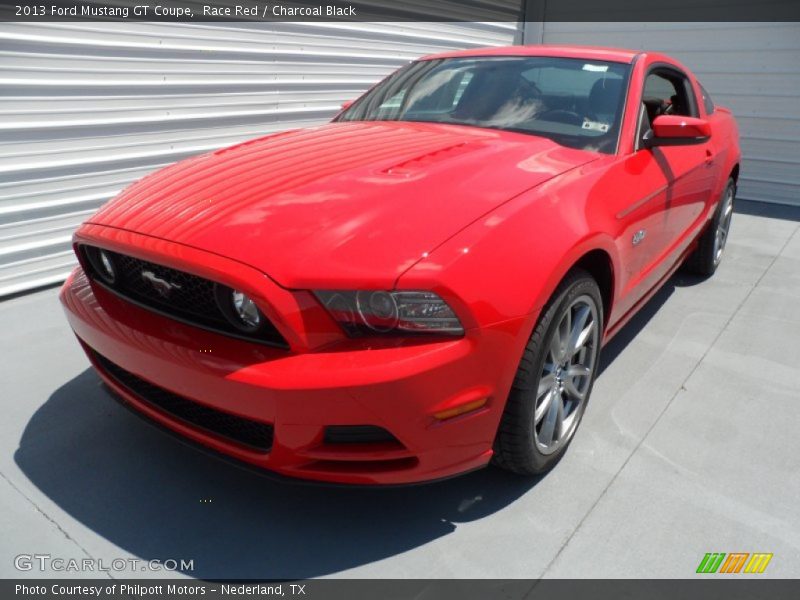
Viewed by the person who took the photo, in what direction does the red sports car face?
facing the viewer and to the left of the viewer
